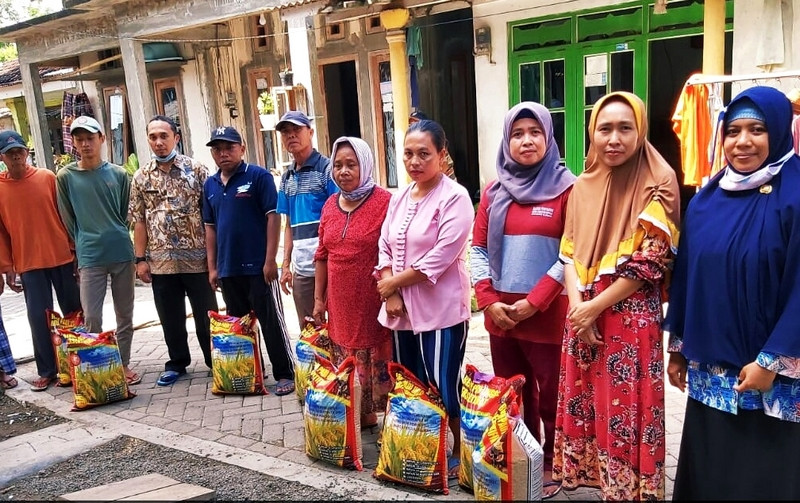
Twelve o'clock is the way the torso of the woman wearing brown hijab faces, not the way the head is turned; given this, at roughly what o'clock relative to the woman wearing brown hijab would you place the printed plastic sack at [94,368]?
The printed plastic sack is roughly at 2 o'clock from the woman wearing brown hijab.

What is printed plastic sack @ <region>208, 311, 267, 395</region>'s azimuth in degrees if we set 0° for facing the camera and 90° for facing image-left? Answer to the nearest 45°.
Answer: approximately 0°

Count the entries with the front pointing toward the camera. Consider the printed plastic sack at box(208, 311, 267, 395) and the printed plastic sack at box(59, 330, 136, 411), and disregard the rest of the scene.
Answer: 2

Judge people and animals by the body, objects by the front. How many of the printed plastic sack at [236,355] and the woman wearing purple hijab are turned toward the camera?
2

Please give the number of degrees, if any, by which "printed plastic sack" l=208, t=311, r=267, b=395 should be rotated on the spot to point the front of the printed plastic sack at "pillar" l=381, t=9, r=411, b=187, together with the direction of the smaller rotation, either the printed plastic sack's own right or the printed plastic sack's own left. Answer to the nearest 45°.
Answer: approximately 135° to the printed plastic sack's own left

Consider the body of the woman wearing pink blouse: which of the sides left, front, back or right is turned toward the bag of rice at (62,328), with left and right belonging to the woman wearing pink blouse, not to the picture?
right

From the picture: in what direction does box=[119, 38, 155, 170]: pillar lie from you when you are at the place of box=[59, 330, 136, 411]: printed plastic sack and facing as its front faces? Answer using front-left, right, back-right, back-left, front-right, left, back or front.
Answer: back
